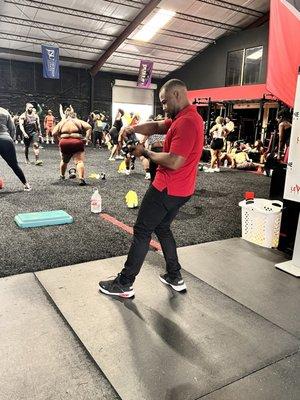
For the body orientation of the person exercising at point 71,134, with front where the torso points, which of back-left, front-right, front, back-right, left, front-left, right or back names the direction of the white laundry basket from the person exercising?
back-right

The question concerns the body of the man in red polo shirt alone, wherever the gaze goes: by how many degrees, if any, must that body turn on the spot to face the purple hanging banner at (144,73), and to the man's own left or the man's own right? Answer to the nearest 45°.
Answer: approximately 90° to the man's own right

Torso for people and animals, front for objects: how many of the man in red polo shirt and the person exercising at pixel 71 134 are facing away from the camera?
1

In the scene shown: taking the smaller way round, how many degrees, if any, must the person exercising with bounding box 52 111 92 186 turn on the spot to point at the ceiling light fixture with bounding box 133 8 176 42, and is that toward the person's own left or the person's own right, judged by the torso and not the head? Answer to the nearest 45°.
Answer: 0° — they already face it

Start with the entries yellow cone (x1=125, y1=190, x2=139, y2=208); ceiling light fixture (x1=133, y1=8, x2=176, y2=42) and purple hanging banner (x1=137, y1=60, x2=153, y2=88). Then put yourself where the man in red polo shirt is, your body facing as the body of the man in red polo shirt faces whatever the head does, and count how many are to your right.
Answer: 3

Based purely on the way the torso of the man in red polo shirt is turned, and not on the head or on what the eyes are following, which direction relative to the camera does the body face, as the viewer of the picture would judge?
to the viewer's left

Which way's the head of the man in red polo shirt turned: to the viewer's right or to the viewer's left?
to the viewer's left

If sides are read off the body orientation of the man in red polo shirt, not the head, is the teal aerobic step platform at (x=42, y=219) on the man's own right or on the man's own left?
on the man's own right

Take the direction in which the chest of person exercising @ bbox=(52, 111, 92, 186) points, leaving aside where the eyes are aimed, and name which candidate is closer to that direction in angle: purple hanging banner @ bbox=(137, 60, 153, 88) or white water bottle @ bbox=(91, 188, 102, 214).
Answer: the purple hanging banner

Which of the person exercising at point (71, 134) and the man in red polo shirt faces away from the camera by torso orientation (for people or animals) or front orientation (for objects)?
the person exercising

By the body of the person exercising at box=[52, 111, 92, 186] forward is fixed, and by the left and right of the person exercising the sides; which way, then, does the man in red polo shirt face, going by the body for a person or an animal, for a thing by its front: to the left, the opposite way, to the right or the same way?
to the left

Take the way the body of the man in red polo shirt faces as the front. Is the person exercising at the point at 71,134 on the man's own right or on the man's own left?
on the man's own right

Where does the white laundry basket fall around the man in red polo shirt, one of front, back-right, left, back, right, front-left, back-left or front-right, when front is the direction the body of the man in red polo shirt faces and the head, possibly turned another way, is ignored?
back-right

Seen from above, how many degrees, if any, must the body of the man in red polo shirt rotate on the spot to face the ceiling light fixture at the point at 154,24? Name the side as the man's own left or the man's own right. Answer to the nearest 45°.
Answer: approximately 90° to the man's own right

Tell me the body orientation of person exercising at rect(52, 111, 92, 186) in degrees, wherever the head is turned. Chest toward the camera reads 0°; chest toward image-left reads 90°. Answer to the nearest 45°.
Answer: approximately 180°
